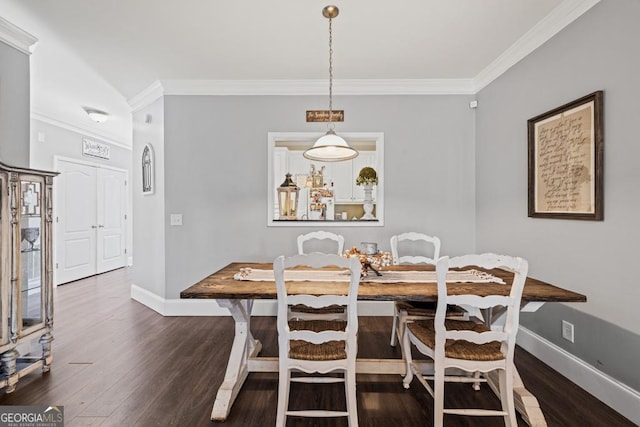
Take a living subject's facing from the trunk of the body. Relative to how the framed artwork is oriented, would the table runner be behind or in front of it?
in front

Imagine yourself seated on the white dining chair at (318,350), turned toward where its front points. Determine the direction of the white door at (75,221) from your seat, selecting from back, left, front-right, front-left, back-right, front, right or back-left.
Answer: front-left

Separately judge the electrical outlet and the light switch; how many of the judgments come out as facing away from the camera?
0

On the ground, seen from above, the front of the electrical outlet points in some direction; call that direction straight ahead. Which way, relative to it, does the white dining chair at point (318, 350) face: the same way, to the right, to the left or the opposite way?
to the right

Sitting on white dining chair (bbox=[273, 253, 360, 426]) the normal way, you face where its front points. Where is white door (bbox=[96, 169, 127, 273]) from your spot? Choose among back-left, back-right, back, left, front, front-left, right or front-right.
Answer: front-left

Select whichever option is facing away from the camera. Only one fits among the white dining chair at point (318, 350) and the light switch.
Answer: the white dining chair

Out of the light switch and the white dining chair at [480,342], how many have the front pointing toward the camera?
1

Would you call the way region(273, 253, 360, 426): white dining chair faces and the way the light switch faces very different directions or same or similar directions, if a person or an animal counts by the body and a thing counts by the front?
very different directions

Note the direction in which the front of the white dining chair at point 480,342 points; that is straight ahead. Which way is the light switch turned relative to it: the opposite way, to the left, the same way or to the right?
the opposite way

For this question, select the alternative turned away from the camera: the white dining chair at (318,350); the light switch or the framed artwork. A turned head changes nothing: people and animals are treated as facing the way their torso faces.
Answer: the white dining chair

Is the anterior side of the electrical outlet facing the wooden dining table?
yes

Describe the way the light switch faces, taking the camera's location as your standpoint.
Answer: facing the viewer

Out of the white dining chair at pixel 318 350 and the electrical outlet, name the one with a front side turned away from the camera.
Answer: the white dining chair

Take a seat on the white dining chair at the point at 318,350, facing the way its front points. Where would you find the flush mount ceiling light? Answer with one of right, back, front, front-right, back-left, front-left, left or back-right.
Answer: front-left

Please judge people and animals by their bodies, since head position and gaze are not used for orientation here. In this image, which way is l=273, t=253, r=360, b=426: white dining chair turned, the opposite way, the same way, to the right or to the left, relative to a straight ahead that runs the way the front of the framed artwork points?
to the right

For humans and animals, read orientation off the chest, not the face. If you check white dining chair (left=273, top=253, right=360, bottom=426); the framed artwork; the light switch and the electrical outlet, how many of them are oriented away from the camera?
1

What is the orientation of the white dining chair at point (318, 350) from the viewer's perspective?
away from the camera

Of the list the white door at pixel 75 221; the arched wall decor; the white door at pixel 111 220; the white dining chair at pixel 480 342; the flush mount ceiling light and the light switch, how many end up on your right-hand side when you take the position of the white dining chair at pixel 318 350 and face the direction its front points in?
1
